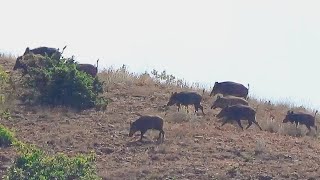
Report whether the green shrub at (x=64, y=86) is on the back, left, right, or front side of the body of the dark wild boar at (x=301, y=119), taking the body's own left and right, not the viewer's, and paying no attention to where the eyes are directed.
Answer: front

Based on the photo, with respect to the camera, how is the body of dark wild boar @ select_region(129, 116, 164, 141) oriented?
to the viewer's left

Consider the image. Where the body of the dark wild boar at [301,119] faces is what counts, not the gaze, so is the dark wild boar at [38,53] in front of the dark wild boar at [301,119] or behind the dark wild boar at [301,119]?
in front

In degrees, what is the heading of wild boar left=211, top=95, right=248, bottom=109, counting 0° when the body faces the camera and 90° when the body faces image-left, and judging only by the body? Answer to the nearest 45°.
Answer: approximately 90°

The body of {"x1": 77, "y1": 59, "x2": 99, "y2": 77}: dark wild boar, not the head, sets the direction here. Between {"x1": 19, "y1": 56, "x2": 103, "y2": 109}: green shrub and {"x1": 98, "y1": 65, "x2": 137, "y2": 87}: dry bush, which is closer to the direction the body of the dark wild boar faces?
the green shrub

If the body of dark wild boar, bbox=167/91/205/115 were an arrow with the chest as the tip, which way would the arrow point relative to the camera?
to the viewer's left

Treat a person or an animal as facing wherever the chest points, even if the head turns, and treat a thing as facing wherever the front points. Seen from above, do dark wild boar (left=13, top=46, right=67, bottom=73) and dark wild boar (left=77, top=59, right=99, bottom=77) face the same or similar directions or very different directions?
same or similar directions

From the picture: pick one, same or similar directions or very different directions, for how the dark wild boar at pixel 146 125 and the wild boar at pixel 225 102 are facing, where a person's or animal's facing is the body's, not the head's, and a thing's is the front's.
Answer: same or similar directions
